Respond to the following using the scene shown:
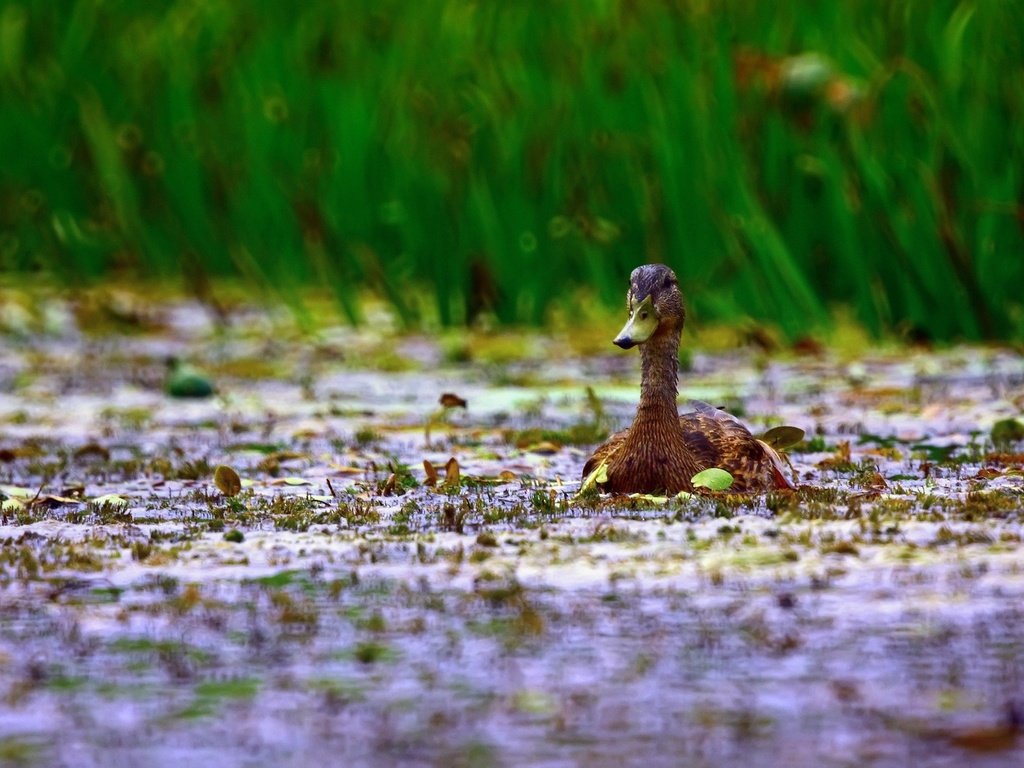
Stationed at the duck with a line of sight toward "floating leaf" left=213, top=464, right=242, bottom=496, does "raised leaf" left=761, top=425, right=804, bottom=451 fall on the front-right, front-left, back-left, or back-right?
back-right

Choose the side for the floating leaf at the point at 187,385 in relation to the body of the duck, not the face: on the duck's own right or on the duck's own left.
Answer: on the duck's own right

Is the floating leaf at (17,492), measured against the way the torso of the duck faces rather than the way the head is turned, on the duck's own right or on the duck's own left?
on the duck's own right

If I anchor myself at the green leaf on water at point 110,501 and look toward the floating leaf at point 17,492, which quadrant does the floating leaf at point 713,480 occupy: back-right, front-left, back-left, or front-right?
back-right

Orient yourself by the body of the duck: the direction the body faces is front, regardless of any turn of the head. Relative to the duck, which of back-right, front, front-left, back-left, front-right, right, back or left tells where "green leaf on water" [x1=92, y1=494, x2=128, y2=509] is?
front-right

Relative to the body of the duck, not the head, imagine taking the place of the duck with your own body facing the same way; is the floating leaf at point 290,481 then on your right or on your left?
on your right

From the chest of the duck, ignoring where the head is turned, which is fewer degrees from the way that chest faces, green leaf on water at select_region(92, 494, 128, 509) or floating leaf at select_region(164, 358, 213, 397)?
the green leaf on water

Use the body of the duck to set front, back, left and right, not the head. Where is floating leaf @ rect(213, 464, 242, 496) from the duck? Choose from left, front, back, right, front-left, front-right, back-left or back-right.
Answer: front-right

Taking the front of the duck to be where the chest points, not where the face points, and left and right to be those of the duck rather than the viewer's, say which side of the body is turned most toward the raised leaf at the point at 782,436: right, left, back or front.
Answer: back

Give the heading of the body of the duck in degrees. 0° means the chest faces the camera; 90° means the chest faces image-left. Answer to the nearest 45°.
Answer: approximately 45°
